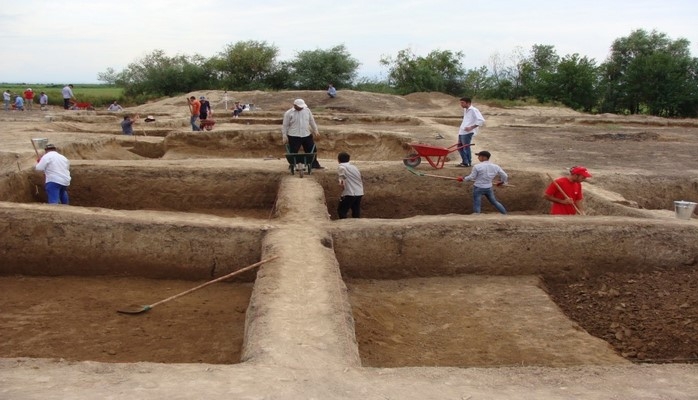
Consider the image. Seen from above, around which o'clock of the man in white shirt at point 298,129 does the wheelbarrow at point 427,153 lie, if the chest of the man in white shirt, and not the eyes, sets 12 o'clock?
The wheelbarrow is roughly at 9 o'clock from the man in white shirt.

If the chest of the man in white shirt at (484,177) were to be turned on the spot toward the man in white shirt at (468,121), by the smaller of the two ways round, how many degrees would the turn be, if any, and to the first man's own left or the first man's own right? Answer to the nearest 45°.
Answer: approximately 45° to the first man's own right

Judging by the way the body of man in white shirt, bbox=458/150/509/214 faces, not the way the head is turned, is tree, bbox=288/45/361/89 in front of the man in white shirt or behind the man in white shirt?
in front

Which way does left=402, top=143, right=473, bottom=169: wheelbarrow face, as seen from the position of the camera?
facing to the left of the viewer

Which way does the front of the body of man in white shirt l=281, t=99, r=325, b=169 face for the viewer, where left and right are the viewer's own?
facing the viewer

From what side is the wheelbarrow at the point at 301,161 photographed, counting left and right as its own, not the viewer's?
front

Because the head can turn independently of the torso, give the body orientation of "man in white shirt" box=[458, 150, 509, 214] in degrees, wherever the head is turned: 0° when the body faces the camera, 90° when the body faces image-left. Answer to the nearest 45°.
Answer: approximately 135°

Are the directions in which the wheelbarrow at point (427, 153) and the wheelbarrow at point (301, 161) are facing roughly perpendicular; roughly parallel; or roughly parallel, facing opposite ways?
roughly perpendicular

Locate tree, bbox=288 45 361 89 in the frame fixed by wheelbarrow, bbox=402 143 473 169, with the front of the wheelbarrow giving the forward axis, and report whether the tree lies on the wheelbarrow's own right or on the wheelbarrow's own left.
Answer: on the wheelbarrow's own right

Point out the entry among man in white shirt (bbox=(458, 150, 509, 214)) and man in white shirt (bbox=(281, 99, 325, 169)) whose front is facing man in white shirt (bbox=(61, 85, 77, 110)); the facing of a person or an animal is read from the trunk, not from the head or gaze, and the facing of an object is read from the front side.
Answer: man in white shirt (bbox=(458, 150, 509, 214))

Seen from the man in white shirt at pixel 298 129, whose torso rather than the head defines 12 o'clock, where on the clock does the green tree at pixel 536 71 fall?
The green tree is roughly at 7 o'clock from the man in white shirt.

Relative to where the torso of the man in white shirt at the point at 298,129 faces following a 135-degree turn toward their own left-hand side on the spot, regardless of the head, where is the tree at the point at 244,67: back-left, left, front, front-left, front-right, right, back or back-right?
front-left

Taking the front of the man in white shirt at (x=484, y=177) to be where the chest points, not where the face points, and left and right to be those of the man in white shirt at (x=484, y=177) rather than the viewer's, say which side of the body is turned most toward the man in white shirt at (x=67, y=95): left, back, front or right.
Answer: front

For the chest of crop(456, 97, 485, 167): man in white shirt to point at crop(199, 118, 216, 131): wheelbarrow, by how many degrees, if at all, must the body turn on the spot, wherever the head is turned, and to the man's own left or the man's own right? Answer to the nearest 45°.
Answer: approximately 45° to the man's own right

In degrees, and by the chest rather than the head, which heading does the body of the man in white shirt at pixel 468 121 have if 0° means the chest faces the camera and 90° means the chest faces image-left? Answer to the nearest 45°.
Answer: approximately 90°
